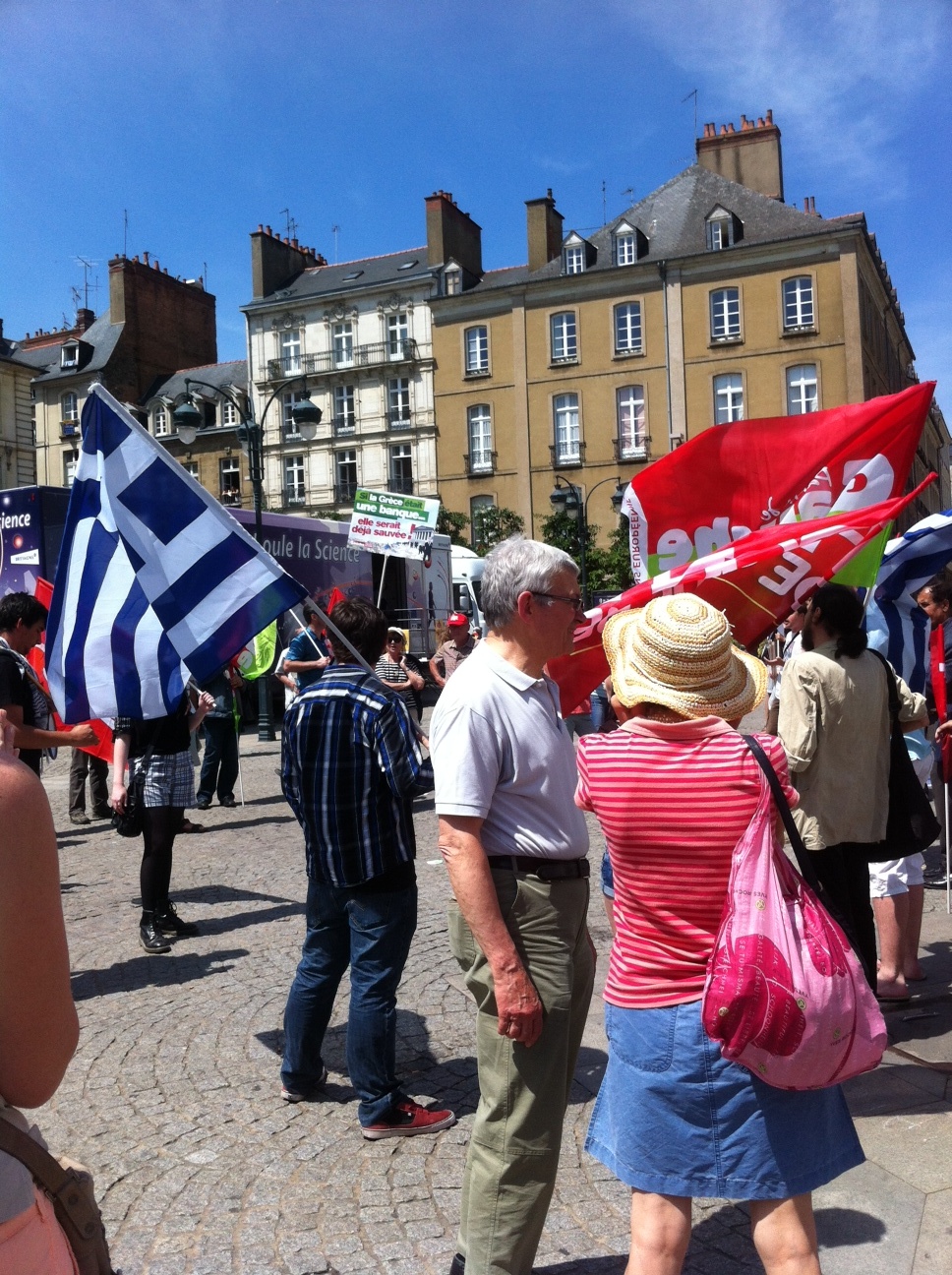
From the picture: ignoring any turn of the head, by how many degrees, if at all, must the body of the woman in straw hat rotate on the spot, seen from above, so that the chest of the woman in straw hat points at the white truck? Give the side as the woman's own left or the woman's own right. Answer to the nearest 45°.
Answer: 0° — they already face it

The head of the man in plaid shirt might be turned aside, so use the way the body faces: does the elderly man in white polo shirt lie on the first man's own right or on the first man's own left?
on the first man's own right

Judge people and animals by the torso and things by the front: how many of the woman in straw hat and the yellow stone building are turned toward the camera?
1

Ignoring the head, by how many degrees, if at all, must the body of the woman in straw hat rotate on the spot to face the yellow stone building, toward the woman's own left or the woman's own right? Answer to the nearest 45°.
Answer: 0° — they already face it

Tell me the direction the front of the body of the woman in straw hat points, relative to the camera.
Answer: away from the camera

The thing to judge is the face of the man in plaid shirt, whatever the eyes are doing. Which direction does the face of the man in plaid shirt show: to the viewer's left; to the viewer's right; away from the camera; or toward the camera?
away from the camera

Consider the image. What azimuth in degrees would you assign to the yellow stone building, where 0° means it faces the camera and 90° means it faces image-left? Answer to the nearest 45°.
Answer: approximately 0°

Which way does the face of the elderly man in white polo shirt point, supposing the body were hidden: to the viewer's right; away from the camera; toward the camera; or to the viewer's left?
to the viewer's right

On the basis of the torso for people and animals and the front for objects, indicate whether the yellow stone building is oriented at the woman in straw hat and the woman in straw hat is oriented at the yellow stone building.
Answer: yes

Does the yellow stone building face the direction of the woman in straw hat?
yes

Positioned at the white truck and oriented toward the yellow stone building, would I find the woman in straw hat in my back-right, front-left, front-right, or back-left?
back-right

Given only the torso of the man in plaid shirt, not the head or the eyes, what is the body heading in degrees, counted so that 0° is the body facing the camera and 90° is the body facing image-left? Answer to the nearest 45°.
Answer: approximately 225°

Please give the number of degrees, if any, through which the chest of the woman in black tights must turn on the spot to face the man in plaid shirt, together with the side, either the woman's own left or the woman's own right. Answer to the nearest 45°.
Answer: approximately 45° to the woman's own right

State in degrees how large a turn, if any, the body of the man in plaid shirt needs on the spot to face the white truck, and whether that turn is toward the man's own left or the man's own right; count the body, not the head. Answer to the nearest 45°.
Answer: approximately 45° to the man's own left
